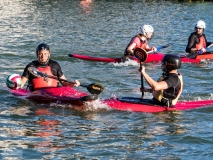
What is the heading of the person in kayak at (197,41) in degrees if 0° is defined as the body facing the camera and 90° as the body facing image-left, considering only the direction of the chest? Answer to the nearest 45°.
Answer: approximately 315°

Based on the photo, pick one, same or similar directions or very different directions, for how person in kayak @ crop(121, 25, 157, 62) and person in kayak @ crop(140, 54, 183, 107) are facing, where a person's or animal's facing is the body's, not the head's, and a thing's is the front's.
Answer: very different directions

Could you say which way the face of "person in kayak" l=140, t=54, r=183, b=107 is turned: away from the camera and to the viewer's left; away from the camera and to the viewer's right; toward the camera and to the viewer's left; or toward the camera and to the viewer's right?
away from the camera and to the viewer's left

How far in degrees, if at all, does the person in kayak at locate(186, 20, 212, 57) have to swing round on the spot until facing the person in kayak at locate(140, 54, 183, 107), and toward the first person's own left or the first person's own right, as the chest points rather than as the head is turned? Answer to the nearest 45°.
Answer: approximately 45° to the first person's own right

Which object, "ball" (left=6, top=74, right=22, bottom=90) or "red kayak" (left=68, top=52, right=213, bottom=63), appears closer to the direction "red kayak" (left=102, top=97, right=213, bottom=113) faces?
the ball

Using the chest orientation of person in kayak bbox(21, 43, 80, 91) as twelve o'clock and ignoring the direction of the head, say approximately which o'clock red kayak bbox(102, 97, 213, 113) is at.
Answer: The red kayak is roughly at 10 o'clock from the person in kayak.

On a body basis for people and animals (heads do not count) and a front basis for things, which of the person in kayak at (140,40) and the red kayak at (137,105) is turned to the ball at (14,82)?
the red kayak

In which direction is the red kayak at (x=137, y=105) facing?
to the viewer's left

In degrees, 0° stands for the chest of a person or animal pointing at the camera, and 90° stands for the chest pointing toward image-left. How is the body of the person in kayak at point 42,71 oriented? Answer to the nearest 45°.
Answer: approximately 0°
